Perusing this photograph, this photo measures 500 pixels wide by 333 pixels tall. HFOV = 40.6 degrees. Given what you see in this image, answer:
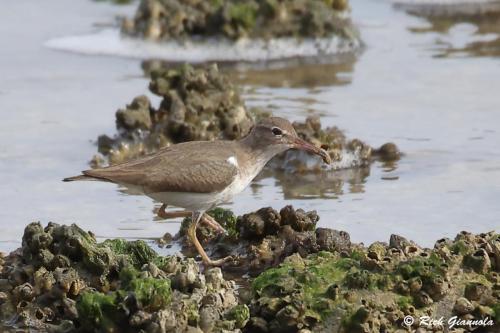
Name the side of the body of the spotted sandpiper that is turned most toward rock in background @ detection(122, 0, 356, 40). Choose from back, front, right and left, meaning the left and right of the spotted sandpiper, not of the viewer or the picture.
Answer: left

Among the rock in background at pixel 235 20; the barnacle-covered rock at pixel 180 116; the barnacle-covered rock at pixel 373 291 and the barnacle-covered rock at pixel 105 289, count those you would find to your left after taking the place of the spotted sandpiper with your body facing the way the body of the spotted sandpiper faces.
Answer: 2

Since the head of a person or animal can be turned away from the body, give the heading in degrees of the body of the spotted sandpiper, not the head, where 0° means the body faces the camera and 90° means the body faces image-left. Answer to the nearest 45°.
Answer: approximately 270°

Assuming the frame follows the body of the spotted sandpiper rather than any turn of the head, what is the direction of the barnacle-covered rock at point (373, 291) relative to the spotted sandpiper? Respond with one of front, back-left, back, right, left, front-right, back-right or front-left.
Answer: front-right

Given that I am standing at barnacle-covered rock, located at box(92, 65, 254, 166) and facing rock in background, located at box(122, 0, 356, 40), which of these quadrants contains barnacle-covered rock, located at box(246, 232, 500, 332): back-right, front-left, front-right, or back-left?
back-right

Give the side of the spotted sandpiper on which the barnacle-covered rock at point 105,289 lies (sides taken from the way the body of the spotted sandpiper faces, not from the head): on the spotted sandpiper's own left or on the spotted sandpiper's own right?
on the spotted sandpiper's own right

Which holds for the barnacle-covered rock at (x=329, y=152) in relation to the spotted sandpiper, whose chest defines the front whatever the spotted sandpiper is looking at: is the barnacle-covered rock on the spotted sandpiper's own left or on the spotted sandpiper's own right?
on the spotted sandpiper's own left

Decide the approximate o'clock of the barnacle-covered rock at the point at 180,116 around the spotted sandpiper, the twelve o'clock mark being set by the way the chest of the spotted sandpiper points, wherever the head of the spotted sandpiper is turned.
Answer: The barnacle-covered rock is roughly at 9 o'clock from the spotted sandpiper.
